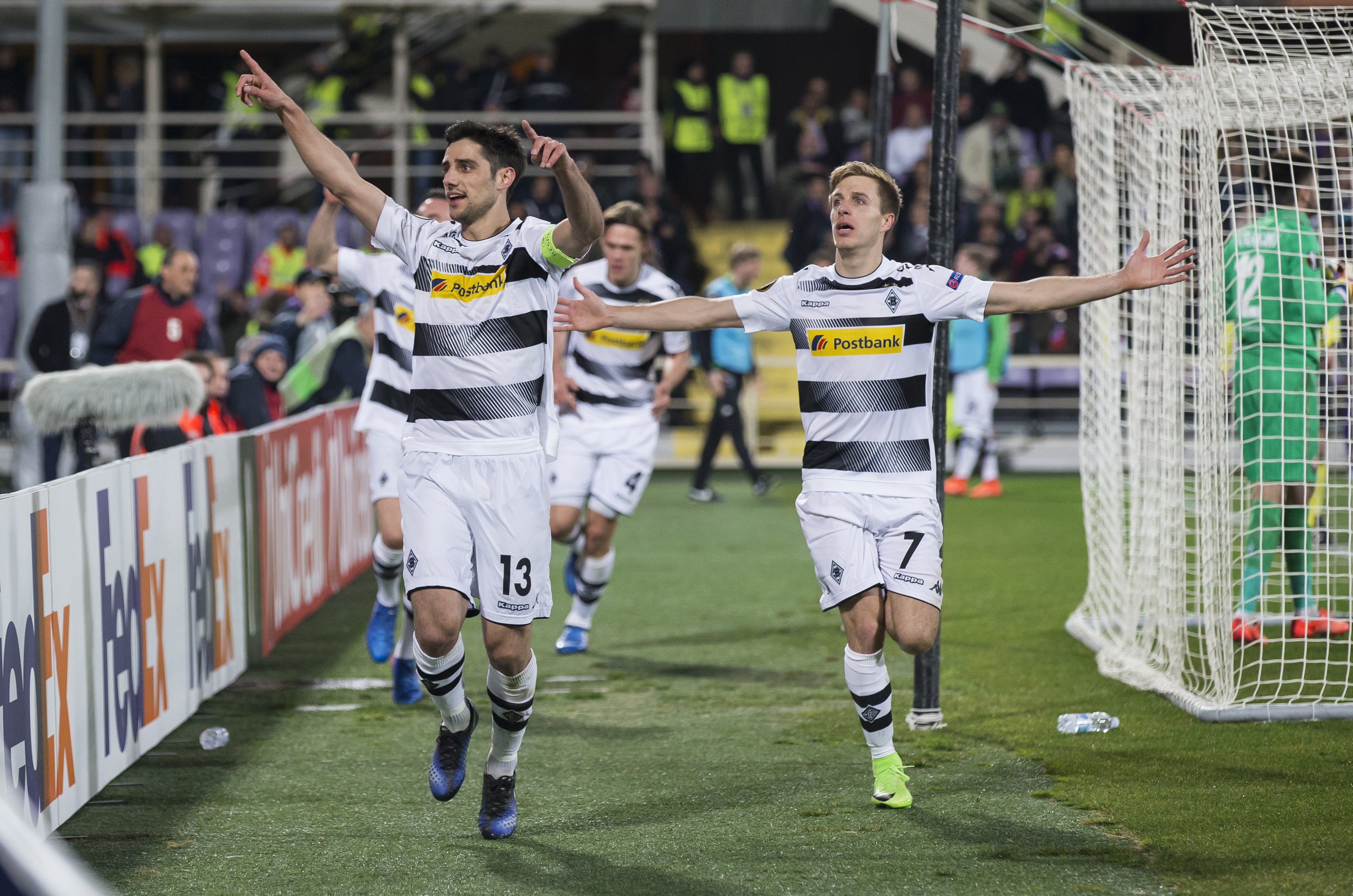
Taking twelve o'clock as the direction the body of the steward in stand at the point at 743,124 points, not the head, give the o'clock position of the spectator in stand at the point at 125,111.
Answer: the spectator in stand at the point at 125,111 is roughly at 3 o'clock from the steward in stand at the point at 743,124.

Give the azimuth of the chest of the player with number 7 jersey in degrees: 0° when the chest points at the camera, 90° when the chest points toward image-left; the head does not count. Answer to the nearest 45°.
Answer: approximately 0°

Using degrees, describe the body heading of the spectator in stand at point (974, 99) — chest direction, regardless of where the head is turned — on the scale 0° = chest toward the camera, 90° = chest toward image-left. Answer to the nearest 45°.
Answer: approximately 0°

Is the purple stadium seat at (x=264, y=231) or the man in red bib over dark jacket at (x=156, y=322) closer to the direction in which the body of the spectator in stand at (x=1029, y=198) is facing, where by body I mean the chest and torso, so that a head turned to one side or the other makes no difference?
the man in red bib over dark jacket
